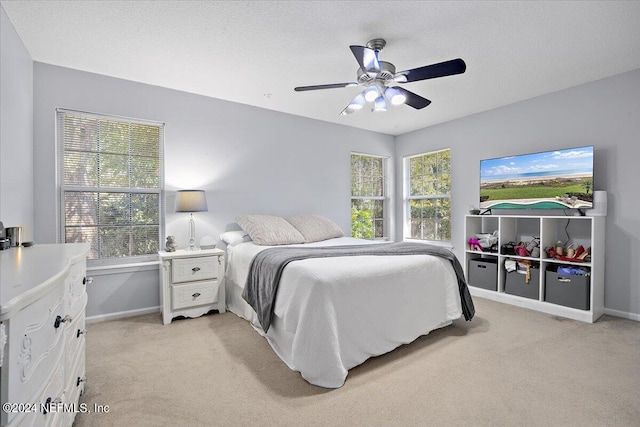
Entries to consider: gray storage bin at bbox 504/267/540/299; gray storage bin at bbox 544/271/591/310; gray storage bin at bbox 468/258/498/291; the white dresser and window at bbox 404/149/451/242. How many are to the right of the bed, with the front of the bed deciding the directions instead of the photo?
1

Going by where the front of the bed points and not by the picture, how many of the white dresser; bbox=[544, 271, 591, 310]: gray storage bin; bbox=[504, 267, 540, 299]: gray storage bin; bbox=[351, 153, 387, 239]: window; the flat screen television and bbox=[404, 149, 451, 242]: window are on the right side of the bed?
1

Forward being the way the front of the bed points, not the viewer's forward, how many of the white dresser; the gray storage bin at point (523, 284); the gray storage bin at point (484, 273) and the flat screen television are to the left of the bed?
3

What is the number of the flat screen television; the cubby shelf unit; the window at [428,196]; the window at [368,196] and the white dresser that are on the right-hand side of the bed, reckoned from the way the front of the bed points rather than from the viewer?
1

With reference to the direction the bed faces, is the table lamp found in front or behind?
behind

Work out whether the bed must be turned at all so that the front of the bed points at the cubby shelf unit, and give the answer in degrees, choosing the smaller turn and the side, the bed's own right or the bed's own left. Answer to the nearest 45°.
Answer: approximately 90° to the bed's own left

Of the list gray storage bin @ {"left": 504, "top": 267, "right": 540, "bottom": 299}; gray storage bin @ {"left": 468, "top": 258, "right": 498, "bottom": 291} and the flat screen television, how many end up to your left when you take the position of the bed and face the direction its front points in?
3

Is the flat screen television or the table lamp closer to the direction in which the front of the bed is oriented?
the flat screen television

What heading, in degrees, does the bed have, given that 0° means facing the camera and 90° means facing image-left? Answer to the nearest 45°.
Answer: approximately 315°

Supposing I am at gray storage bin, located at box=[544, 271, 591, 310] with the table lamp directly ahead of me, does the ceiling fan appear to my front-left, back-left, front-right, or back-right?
front-left

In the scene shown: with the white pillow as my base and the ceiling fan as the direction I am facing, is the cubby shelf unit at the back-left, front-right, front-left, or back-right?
front-left

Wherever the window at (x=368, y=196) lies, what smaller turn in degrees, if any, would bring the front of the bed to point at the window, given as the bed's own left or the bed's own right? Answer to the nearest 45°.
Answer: approximately 135° to the bed's own left

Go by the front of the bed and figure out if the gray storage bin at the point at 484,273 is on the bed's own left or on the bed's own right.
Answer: on the bed's own left

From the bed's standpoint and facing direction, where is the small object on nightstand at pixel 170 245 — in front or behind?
behind

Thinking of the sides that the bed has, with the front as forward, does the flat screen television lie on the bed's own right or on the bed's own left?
on the bed's own left
